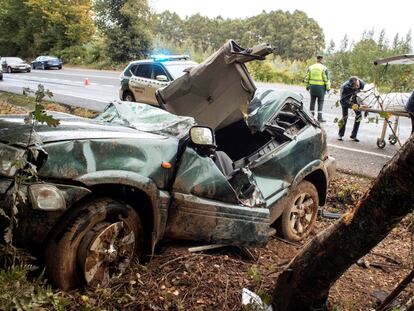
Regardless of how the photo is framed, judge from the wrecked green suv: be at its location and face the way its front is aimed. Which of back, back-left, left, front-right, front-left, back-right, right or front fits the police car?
back-right

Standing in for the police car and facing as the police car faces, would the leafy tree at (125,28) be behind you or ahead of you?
behind

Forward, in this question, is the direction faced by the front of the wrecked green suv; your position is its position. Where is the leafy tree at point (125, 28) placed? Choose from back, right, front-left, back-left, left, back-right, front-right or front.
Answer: back-right

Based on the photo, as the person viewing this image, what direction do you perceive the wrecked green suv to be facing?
facing the viewer and to the left of the viewer

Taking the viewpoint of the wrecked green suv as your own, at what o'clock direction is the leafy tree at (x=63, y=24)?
The leafy tree is roughly at 4 o'clock from the wrecked green suv.

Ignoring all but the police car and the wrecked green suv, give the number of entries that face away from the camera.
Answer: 0
